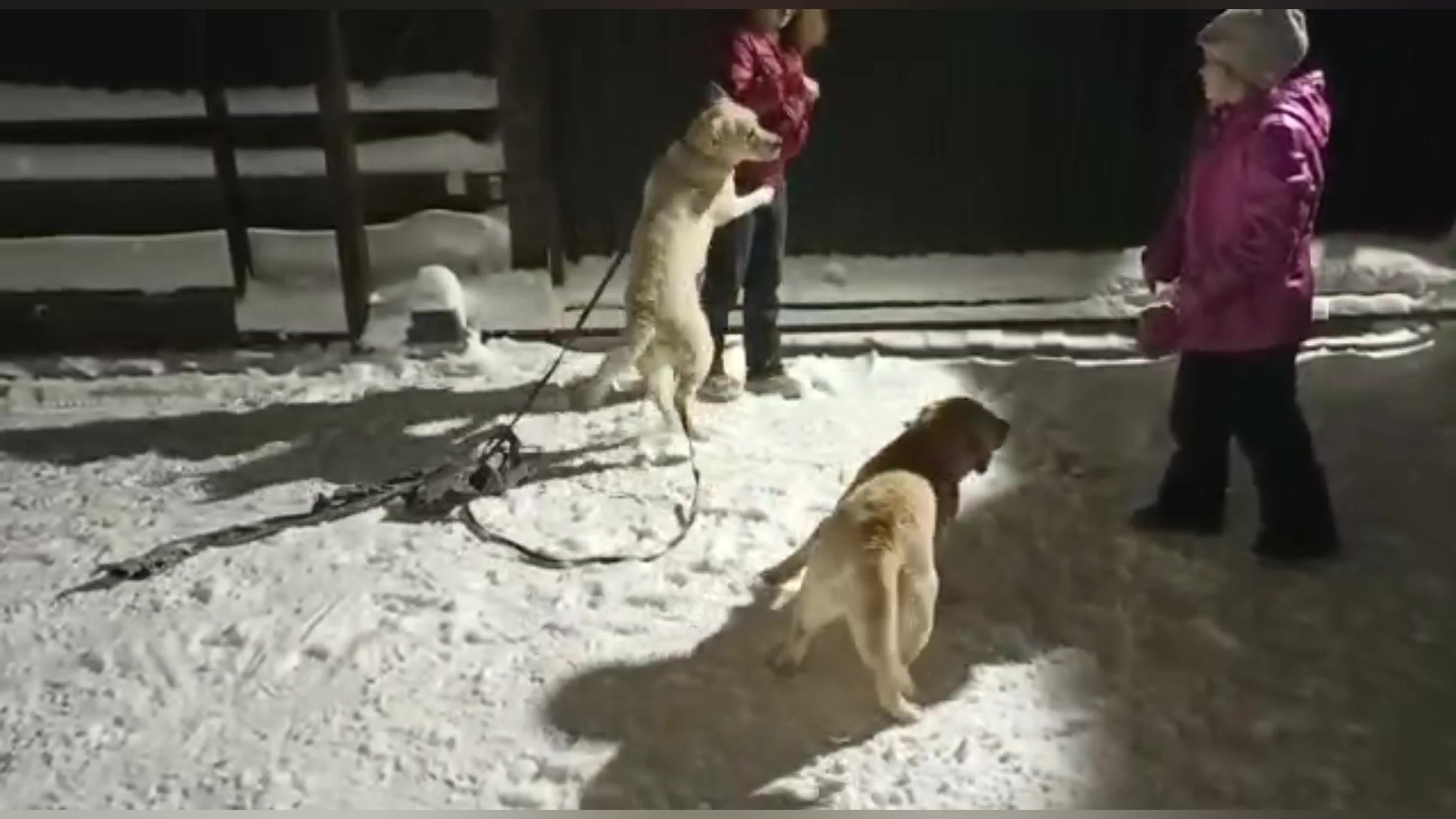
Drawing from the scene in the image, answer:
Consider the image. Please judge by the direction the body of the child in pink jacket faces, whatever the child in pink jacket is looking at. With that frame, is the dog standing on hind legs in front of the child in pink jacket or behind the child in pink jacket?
in front

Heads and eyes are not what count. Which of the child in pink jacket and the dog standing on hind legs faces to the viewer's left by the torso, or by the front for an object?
the child in pink jacket

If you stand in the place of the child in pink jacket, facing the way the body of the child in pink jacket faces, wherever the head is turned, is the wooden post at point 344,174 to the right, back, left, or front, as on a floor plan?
front

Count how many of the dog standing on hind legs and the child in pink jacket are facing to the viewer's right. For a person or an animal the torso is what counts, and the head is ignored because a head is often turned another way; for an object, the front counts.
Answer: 1

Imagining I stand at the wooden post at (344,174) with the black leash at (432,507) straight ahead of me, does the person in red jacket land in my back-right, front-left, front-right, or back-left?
front-left

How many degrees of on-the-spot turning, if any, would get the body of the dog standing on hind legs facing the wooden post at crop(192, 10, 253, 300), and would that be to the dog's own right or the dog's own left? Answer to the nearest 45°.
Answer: approximately 135° to the dog's own left

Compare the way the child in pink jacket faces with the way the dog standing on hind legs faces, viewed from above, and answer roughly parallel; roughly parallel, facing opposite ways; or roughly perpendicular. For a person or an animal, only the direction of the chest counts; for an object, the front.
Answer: roughly parallel, facing opposite ways

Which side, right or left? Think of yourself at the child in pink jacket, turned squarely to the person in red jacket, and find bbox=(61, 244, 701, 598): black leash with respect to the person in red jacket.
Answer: left

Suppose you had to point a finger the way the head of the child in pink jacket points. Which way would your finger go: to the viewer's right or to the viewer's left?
to the viewer's left

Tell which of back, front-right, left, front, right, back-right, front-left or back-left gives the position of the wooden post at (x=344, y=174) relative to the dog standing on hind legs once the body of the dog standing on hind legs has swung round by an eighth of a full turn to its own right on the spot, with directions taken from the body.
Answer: back

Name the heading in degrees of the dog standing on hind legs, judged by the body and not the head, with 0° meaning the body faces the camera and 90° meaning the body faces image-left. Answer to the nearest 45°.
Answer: approximately 270°

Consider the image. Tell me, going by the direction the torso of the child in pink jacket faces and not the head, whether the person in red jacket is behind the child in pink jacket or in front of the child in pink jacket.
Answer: in front

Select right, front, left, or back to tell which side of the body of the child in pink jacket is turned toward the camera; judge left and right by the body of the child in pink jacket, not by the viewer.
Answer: left
